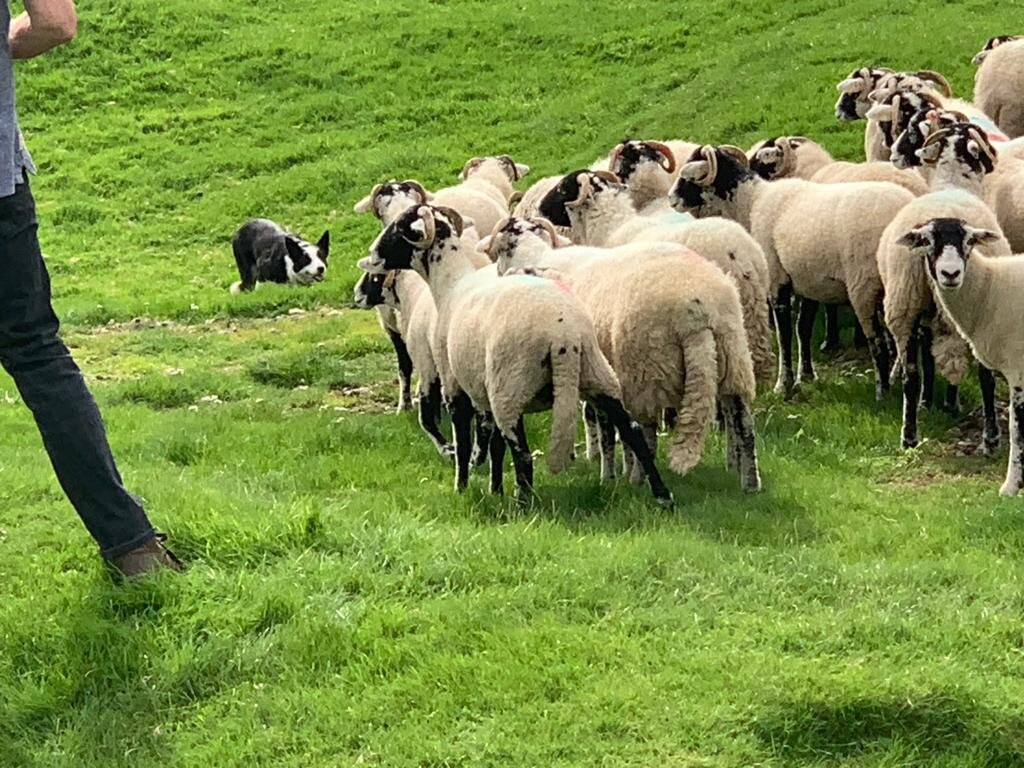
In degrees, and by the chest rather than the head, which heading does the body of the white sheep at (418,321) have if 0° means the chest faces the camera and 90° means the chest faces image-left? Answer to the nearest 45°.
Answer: approximately 90°

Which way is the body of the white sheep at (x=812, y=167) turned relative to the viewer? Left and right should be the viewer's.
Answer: facing to the left of the viewer

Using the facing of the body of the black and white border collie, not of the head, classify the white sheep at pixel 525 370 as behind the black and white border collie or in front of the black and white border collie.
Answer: in front

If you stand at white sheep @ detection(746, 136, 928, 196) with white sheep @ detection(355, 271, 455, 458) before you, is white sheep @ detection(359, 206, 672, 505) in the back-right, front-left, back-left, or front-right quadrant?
front-left

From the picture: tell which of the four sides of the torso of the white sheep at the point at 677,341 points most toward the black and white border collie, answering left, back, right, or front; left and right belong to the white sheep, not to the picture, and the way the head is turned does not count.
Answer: front

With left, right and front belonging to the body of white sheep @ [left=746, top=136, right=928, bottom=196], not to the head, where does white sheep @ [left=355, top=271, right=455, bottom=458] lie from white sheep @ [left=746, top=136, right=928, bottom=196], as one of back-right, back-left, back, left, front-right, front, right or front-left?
front-left

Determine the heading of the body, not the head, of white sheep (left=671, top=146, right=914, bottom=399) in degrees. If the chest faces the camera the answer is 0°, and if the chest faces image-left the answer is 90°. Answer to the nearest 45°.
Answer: approximately 90°

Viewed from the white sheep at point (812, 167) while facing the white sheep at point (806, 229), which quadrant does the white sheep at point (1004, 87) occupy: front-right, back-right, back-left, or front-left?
back-left

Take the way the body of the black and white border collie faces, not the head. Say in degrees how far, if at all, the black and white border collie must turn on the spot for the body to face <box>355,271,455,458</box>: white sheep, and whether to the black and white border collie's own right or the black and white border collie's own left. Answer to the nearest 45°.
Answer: approximately 45° to the black and white border collie's own right

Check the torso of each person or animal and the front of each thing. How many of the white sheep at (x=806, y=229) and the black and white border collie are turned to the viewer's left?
1

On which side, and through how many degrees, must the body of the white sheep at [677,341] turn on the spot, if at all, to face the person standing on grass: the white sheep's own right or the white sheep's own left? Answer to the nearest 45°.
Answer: approximately 90° to the white sheep's own left

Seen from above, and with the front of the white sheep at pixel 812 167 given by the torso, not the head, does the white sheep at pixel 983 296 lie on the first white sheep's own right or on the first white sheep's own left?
on the first white sheep's own left

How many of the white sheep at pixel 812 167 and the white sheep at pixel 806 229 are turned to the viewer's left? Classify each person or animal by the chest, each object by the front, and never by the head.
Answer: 2

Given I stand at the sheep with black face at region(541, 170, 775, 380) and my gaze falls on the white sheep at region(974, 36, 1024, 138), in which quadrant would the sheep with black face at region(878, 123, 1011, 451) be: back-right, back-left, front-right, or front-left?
front-right
